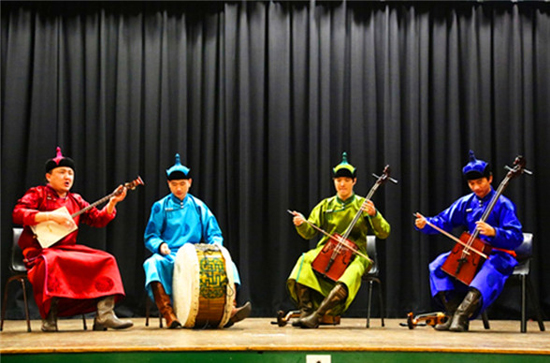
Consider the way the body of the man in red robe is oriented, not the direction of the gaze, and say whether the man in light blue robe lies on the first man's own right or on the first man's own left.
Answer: on the first man's own left

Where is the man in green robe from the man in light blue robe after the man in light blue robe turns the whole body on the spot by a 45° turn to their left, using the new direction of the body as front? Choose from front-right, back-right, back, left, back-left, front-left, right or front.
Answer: front-left

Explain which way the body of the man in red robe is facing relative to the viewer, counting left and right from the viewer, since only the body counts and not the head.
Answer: facing the viewer and to the right of the viewer

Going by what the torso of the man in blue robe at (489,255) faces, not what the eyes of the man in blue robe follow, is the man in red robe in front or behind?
in front

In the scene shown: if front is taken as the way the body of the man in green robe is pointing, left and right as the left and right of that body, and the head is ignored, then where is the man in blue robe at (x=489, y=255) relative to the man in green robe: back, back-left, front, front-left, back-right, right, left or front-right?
left

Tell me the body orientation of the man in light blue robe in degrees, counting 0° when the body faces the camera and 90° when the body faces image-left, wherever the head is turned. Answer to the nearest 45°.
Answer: approximately 0°

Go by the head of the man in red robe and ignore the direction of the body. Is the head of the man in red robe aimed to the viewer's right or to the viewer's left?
to the viewer's right

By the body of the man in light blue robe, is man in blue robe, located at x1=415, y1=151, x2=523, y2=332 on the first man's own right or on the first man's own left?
on the first man's own left

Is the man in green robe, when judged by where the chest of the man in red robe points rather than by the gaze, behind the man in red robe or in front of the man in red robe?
in front
